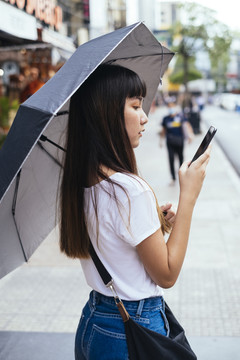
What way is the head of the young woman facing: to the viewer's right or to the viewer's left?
to the viewer's right

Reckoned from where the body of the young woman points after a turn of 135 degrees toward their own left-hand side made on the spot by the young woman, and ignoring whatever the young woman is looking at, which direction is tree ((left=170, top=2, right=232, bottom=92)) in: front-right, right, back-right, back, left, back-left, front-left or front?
right

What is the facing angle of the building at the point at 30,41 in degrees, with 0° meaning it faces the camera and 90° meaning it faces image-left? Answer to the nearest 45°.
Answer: approximately 315°

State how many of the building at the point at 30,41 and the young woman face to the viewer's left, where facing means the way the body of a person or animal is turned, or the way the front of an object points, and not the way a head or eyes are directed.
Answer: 0

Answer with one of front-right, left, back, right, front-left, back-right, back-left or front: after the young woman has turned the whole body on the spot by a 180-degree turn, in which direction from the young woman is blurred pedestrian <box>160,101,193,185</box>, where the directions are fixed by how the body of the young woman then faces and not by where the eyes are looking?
back-right

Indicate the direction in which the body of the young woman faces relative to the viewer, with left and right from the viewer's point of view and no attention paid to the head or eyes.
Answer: facing away from the viewer and to the right of the viewer

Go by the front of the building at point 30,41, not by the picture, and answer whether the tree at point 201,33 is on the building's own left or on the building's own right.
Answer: on the building's own left

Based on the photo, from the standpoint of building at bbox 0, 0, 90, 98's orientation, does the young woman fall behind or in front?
in front
